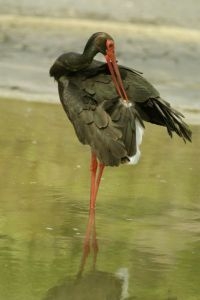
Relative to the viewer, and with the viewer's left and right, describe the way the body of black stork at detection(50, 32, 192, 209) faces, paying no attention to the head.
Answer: facing to the left of the viewer
